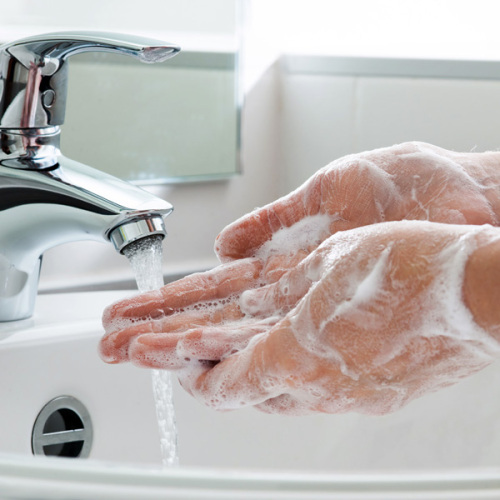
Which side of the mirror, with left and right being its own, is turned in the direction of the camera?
front
